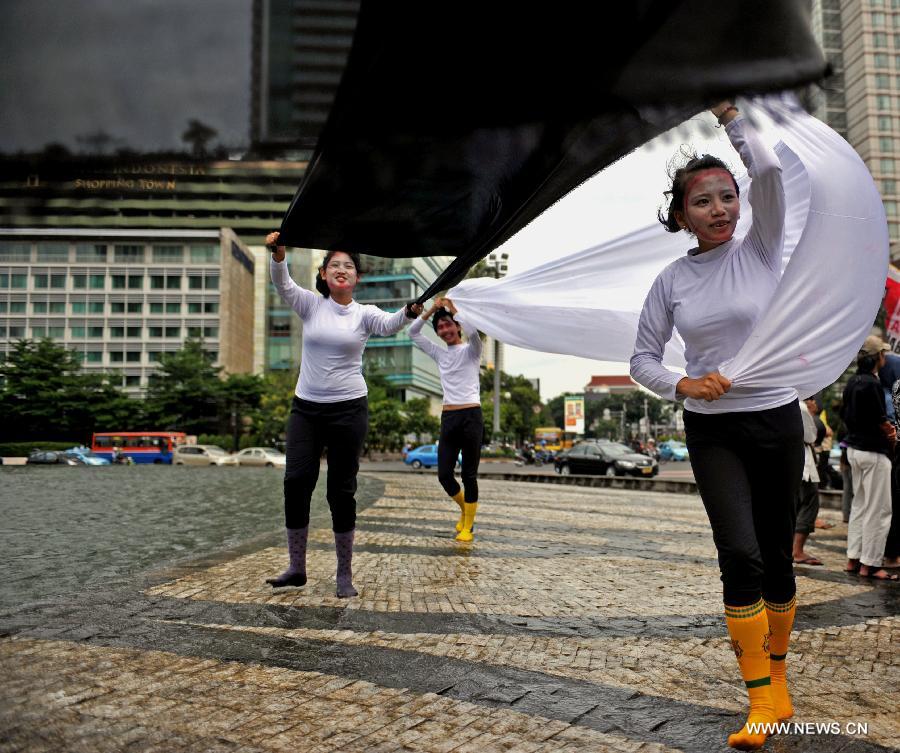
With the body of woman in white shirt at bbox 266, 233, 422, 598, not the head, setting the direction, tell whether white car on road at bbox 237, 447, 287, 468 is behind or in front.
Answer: behind

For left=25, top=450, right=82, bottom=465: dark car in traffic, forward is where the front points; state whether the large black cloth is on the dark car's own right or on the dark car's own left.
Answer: on the dark car's own right

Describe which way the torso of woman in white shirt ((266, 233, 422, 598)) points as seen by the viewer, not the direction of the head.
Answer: toward the camera

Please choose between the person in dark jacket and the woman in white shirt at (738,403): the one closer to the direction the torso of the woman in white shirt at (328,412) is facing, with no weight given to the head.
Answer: the woman in white shirt

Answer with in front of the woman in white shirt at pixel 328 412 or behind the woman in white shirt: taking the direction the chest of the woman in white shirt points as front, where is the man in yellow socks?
behind

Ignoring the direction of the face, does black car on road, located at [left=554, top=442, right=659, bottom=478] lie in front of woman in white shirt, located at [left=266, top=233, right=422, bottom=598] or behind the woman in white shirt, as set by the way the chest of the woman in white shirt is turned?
behind

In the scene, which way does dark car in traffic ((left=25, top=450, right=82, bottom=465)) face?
to the viewer's right

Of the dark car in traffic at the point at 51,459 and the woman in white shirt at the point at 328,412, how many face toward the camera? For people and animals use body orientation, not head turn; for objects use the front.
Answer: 1

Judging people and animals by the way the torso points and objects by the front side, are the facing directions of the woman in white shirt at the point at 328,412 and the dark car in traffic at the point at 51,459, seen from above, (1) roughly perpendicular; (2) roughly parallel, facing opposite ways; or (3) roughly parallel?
roughly perpendicular

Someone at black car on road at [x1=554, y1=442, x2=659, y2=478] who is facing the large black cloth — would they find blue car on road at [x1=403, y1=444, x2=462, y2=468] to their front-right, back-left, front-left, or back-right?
back-right

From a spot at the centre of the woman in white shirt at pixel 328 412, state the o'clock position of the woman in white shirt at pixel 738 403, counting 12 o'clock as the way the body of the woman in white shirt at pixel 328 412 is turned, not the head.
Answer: the woman in white shirt at pixel 738 403 is roughly at 11 o'clock from the woman in white shirt at pixel 328 412.

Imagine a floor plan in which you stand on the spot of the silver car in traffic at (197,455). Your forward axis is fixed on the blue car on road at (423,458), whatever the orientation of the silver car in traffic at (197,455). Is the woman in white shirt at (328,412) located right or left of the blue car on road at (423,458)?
right

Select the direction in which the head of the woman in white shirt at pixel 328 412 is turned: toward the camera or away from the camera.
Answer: toward the camera

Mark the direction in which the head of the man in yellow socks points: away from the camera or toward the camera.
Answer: toward the camera
